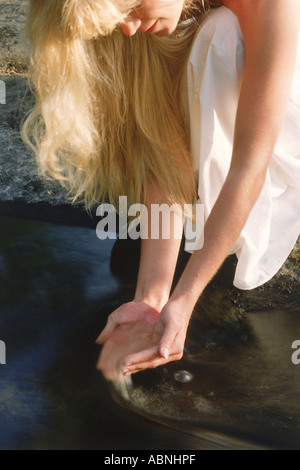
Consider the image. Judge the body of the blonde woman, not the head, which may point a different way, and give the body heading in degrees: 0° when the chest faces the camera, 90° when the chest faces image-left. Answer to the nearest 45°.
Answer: approximately 45°

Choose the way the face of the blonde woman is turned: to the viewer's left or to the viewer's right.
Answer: to the viewer's left
